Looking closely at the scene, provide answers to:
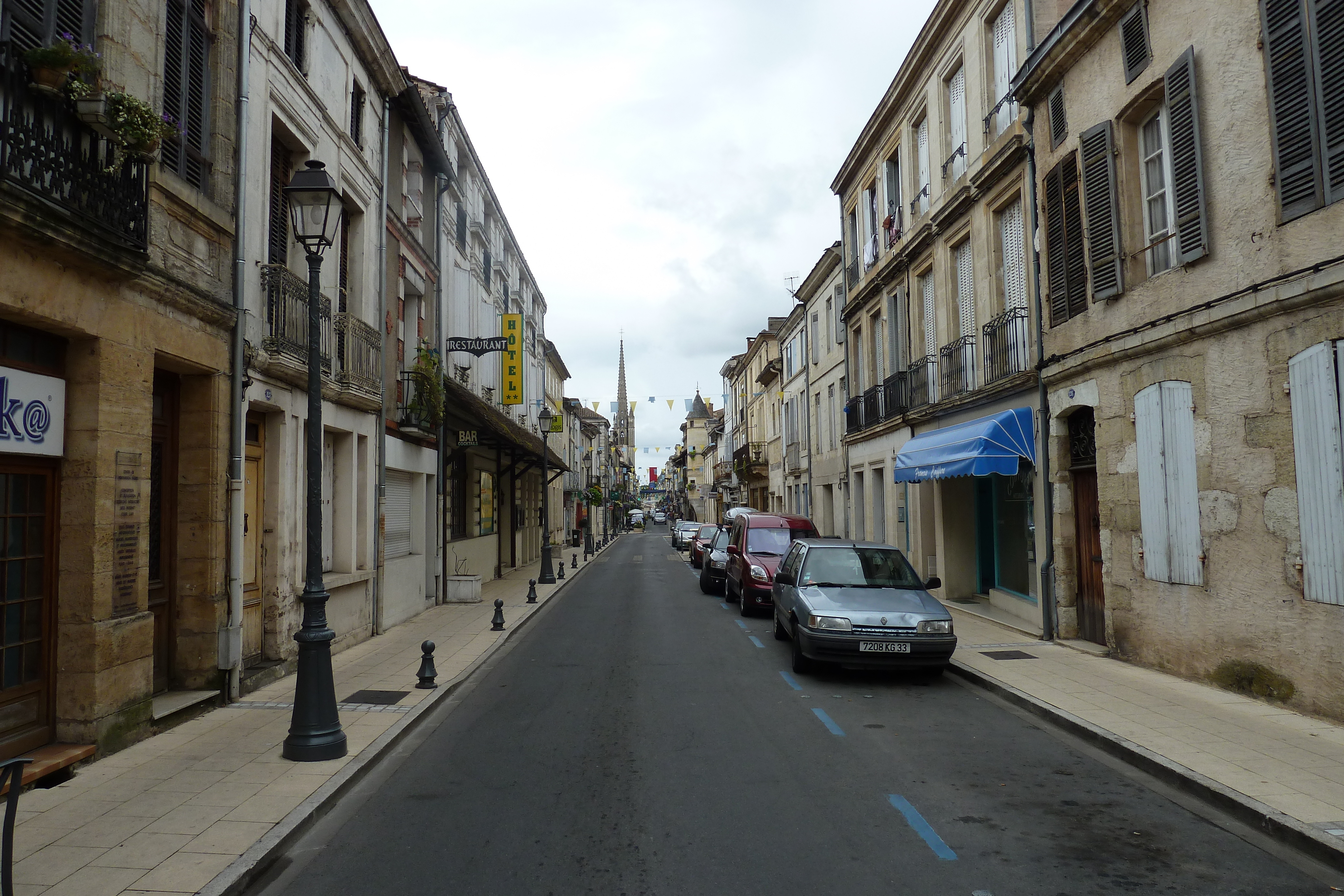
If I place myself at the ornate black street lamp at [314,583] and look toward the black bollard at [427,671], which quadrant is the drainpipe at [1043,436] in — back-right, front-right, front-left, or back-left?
front-right

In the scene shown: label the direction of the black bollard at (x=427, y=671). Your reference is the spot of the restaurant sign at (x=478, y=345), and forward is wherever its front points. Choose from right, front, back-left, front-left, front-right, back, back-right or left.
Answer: front

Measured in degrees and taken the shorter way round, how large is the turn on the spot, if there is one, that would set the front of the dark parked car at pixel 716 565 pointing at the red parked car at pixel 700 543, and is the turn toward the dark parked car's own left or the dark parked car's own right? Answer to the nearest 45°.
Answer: approximately 180°

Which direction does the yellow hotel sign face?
toward the camera

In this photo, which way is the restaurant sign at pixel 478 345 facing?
toward the camera

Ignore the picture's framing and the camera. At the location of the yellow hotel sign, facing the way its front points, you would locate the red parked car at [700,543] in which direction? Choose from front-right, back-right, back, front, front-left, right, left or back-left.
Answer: back-left

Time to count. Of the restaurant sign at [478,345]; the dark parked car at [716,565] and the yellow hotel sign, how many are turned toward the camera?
3

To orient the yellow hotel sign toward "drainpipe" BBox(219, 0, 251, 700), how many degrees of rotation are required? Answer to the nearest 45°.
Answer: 0° — it already faces it

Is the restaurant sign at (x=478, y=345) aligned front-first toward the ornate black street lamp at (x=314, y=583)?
yes

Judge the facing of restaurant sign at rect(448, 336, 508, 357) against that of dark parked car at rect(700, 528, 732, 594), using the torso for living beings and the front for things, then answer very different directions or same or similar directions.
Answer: same or similar directions

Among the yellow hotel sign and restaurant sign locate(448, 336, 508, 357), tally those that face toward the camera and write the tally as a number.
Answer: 2

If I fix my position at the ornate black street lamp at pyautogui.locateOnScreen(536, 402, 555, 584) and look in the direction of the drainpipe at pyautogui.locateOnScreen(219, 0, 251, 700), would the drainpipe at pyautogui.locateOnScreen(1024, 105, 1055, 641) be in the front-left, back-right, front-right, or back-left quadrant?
front-left

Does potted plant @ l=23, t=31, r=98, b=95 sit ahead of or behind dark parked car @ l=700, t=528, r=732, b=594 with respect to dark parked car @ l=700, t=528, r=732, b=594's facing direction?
ahead

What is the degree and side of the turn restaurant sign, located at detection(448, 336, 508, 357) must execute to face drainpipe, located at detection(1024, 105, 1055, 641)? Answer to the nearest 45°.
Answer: approximately 45° to its left

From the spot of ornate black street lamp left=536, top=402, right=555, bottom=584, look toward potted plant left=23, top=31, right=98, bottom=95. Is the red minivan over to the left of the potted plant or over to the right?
left
